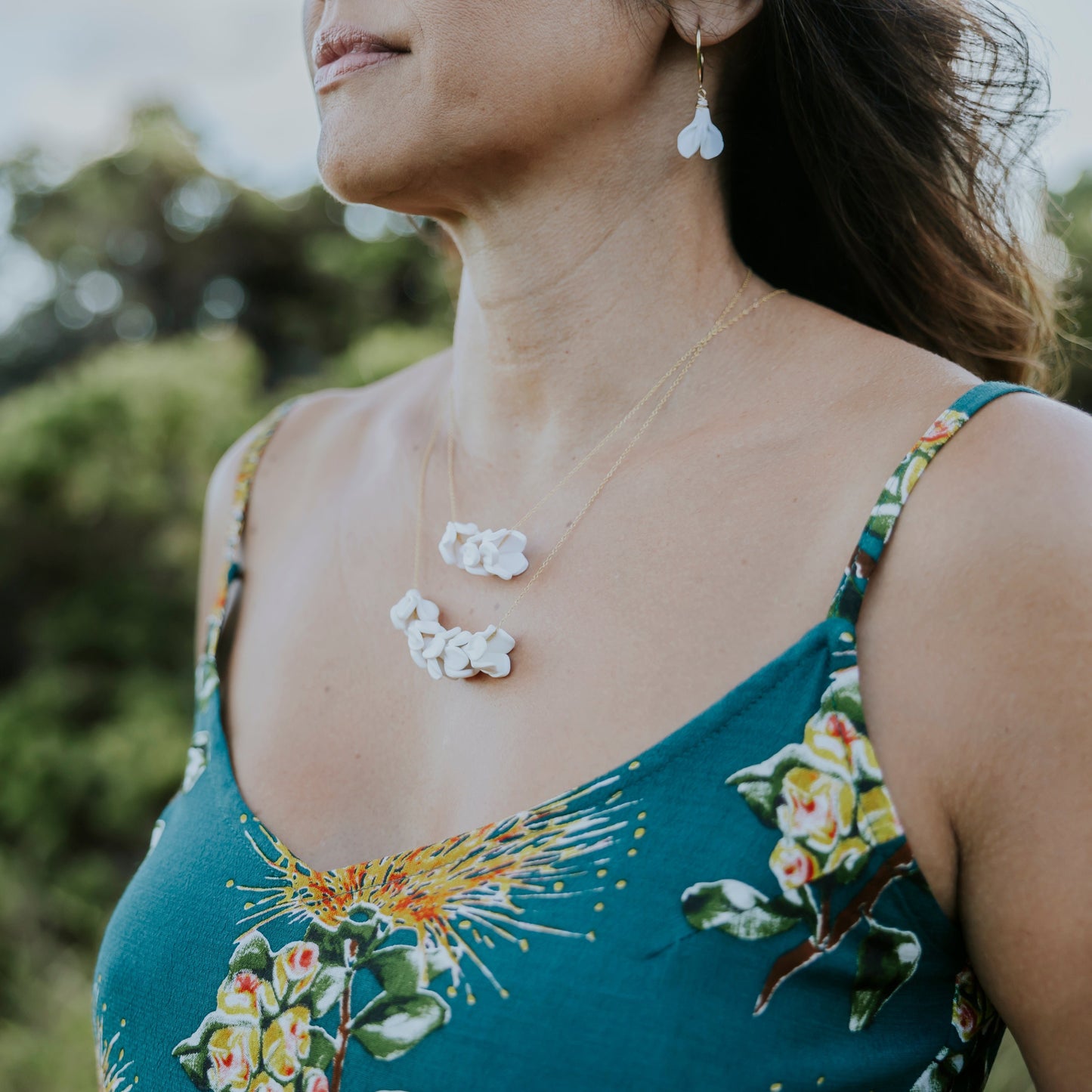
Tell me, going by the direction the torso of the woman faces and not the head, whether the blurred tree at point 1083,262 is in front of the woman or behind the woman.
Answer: behind

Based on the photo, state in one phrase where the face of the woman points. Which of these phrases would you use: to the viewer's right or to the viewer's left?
to the viewer's left

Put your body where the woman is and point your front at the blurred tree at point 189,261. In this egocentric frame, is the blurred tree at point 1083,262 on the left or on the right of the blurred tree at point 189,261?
right

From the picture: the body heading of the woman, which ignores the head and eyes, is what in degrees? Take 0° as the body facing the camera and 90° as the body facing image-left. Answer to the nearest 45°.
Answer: approximately 45°
